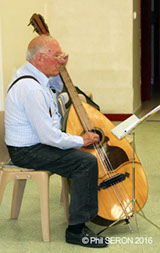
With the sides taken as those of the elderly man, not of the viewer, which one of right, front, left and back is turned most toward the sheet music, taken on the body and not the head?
front

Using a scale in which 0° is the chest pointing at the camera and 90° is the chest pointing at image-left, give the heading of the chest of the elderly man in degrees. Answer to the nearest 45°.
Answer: approximately 270°
